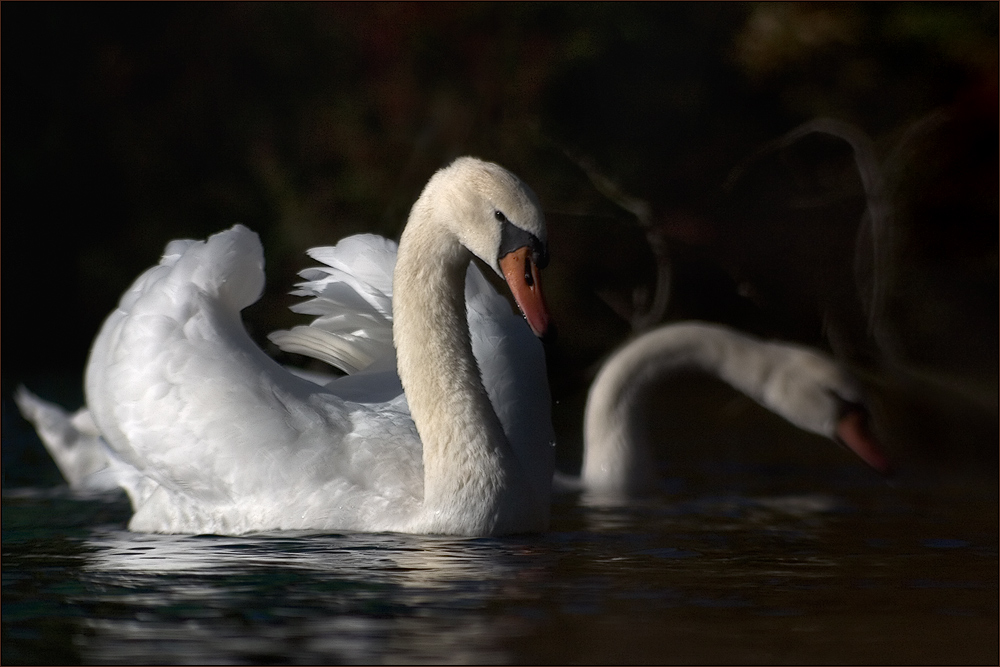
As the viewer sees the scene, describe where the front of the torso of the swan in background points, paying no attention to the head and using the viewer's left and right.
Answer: facing to the right of the viewer
